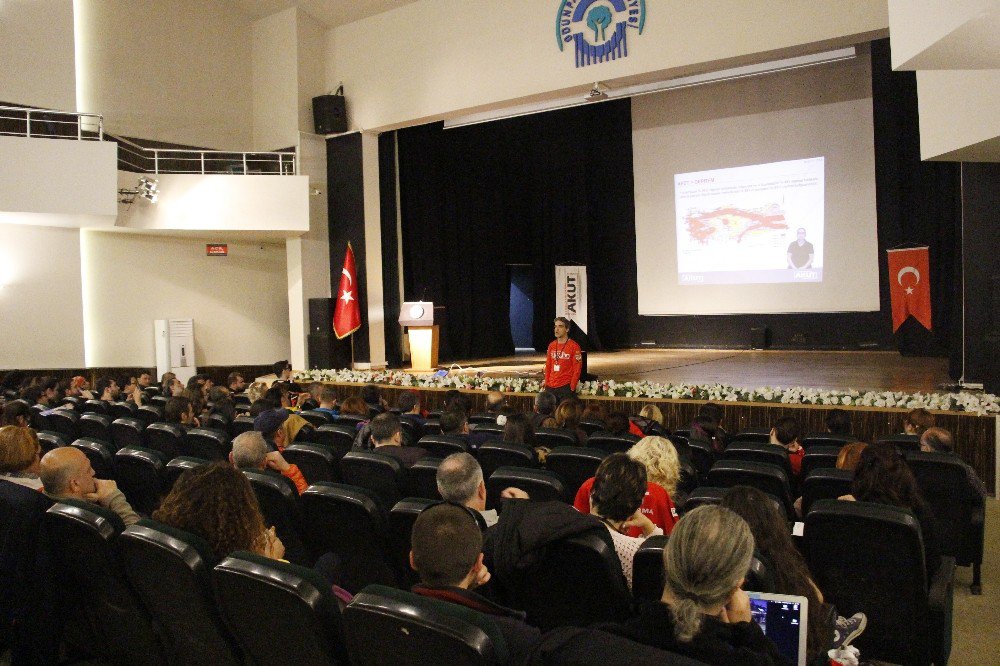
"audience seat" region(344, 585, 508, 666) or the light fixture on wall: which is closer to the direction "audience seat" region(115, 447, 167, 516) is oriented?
the light fixture on wall

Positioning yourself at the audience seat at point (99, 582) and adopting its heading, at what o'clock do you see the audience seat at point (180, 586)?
the audience seat at point (180, 586) is roughly at 4 o'clock from the audience seat at point (99, 582).

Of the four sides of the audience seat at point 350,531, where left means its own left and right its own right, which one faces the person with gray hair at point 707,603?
right

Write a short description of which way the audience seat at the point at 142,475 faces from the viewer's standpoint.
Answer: facing away from the viewer and to the right of the viewer

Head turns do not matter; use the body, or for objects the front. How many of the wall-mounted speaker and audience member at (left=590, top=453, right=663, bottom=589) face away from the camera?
1

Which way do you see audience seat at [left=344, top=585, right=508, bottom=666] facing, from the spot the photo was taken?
facing away from the viewer and to the right of the viewer

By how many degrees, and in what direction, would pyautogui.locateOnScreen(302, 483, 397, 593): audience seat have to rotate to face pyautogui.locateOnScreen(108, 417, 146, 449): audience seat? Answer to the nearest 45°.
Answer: approximately 90° to its left

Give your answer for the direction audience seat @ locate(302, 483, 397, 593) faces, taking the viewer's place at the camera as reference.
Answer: facing away from the viewer and to the right of the viewer

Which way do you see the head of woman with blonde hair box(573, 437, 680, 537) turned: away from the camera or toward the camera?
away from the camera

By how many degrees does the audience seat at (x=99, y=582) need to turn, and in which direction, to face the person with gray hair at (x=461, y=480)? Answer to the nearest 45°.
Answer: approximately 90° to its right

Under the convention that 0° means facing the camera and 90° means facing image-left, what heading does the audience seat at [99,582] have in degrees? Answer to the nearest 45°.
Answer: approximately 225°

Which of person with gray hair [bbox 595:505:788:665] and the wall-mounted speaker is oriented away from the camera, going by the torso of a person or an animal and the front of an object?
the person with gray hair

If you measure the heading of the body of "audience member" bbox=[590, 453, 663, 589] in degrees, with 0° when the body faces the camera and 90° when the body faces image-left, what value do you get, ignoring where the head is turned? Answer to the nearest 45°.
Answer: approximately 180°
